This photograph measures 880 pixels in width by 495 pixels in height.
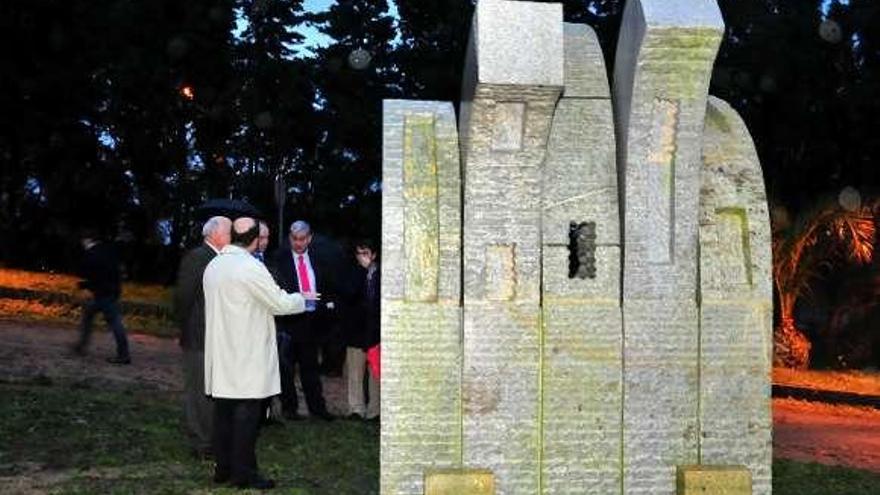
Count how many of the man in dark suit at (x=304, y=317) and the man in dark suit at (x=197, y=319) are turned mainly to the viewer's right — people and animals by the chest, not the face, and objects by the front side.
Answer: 1

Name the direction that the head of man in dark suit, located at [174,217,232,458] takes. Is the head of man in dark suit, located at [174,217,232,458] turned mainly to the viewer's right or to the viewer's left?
to the viewer's right

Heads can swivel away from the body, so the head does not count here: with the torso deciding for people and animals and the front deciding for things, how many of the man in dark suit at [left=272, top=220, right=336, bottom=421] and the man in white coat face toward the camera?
1

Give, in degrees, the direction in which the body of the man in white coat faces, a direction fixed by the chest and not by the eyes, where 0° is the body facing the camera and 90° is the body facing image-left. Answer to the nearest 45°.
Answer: approximately 225°

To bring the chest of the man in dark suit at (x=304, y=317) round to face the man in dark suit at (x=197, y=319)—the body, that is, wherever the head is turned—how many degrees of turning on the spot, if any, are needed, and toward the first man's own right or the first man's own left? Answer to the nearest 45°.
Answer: approximately 45° to the first man's own right

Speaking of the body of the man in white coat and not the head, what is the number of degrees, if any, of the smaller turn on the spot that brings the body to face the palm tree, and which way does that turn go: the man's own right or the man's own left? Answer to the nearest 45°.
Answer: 0° — they already face it

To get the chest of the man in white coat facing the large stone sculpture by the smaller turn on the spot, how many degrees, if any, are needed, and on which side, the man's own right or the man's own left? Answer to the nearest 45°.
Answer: approximately 90° to the man's own right

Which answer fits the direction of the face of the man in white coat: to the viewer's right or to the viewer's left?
to the viewer's right

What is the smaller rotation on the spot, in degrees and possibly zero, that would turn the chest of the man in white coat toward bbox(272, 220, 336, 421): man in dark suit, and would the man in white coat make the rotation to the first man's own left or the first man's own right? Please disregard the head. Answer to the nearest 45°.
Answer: approximately 45° to the first man's own left

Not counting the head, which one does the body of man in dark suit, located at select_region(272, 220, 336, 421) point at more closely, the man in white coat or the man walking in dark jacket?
the man in white coat

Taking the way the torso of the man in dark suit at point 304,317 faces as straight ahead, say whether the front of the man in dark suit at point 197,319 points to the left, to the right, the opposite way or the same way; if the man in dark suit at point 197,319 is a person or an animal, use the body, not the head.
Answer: to the left
